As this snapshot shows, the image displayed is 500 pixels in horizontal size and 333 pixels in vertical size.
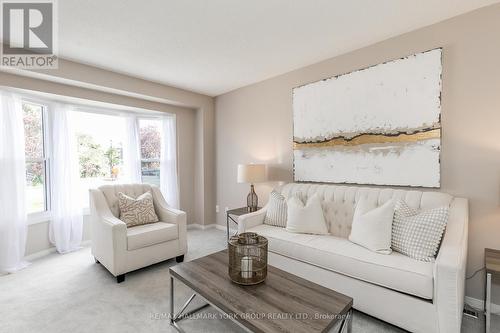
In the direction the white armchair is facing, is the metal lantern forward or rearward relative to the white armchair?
forward

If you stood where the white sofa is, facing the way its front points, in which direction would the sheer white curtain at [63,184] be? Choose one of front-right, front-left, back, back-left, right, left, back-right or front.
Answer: front-right

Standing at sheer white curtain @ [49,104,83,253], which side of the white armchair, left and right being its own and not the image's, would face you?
back

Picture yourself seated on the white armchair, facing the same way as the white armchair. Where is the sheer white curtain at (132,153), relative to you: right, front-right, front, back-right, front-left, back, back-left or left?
back-left

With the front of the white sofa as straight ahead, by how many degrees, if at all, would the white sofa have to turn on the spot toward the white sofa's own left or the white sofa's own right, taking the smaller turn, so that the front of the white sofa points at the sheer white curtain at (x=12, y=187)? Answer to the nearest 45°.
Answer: approximately 45° to the white sofa's own right

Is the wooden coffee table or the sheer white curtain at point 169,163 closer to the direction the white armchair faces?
the wooden coffee table

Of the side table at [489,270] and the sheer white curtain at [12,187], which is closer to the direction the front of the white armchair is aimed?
the side table

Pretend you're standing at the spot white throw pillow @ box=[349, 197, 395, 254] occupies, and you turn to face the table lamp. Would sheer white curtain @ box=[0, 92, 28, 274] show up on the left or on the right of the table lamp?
left

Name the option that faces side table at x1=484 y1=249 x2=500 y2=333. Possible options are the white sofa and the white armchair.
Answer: the white armchair

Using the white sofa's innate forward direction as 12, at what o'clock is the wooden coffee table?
The wooden coffee table is roughly at 12 o'clock from the white sofa.

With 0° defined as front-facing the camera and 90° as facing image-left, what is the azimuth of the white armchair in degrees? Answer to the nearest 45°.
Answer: approximately 315°

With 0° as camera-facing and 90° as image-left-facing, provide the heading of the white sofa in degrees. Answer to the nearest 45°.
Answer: approximately 45°

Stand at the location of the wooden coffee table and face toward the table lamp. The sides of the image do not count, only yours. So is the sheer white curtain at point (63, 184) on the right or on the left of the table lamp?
left

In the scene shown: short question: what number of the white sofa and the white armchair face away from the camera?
0
